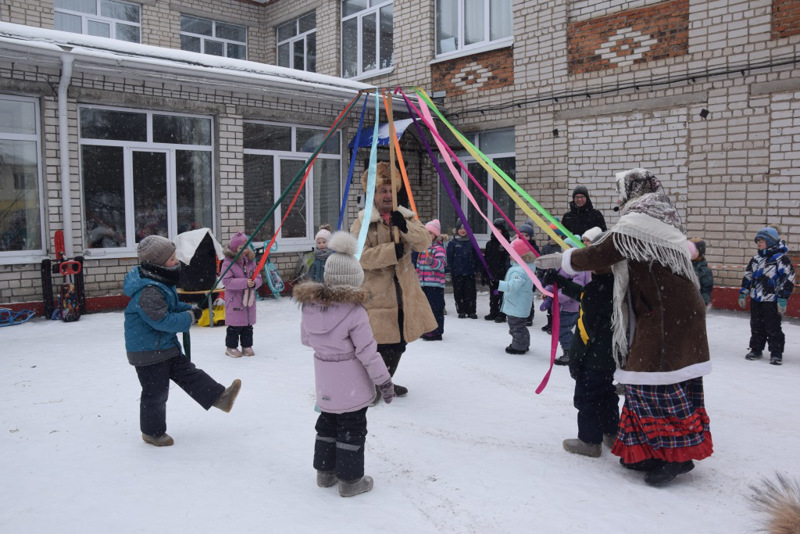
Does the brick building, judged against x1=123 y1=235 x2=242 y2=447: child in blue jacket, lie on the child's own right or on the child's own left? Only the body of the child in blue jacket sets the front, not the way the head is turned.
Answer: on the child's own left

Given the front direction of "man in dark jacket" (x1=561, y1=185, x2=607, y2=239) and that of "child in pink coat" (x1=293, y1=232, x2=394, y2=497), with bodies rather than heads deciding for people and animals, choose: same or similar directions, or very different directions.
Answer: very different directions

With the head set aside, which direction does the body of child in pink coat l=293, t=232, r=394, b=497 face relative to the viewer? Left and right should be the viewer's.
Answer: facing away from the viewer and to the right of the viewer

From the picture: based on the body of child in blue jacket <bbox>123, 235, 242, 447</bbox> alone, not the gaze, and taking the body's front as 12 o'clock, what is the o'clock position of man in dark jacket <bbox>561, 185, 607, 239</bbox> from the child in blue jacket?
The man in dark jacket is roughly at 11 o'clock from the child in blue jacket.

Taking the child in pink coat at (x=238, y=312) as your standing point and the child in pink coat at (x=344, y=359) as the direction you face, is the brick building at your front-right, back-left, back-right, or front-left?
back-left

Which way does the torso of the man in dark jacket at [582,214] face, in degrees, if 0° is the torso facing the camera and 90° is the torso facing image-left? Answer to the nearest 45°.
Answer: approximately 0°

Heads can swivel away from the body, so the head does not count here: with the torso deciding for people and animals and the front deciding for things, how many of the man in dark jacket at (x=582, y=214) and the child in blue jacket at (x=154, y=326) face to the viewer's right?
1

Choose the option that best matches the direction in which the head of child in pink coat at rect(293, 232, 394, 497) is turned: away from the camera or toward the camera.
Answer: away from the camera

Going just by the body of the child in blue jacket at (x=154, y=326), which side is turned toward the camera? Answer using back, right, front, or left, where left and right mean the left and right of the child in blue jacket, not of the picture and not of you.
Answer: right

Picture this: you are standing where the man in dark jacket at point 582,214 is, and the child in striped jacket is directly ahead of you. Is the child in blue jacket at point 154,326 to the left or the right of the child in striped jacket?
left

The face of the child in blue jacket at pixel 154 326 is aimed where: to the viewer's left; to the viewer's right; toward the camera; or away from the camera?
to the viewer's right

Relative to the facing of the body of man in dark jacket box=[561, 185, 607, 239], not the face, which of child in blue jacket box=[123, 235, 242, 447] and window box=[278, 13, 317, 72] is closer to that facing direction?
the child in blue jacket
